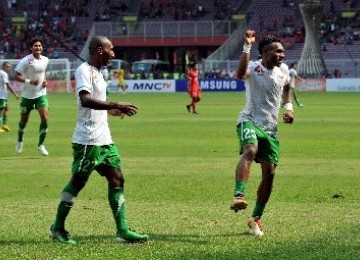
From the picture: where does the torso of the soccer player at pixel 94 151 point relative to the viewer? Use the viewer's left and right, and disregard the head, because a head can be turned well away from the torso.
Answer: facing to the right of the viewer

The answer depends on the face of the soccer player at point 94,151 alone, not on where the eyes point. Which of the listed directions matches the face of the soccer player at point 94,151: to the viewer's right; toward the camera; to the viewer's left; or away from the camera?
to the viewer's right

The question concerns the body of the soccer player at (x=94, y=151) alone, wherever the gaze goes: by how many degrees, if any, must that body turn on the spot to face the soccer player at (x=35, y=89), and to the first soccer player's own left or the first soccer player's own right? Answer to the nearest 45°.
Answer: approximately 90° to the first soccer player's own left

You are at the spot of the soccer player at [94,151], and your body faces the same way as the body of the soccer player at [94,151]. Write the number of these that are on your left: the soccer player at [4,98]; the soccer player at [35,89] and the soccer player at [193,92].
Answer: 3

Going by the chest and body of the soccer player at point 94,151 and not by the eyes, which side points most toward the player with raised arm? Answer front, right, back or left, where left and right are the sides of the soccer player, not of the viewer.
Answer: front

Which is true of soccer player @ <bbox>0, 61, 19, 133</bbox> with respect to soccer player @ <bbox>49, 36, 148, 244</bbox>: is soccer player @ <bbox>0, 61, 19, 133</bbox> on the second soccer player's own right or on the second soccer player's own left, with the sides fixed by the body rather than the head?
on the second soccer player's own left

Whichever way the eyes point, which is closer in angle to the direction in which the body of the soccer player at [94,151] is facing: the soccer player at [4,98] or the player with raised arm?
the player with raised arm

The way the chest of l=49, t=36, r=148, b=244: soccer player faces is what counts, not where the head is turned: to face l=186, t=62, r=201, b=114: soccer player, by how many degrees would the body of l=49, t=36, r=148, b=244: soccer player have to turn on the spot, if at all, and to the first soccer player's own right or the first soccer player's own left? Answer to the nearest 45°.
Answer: approximately 90° to the first soccer player's own left

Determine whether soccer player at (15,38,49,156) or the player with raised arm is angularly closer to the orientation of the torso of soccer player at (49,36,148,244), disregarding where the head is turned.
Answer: the player with raised arm
